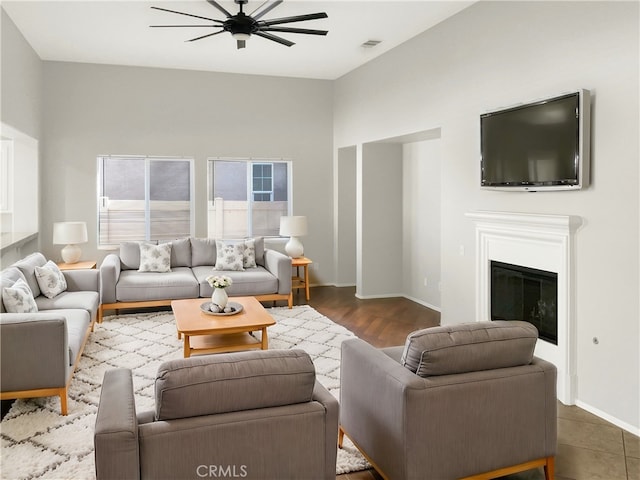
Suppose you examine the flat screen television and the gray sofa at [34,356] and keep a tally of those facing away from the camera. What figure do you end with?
0

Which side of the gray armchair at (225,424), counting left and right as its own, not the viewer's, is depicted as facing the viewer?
back

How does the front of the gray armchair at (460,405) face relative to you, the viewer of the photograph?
facing away from the viewer and to the left of the viewer

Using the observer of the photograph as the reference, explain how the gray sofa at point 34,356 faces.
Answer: facing to the right of the viewer

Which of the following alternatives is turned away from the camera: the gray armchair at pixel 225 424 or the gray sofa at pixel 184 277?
the gray armchair

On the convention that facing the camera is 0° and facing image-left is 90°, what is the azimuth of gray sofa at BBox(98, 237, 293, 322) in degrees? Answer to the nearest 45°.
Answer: approximately 0°

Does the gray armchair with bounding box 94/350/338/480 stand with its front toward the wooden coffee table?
yes

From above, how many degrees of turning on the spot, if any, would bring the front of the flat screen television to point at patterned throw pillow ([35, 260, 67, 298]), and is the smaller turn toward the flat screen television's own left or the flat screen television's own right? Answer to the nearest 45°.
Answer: approximately 45° to the flat screen television's own right

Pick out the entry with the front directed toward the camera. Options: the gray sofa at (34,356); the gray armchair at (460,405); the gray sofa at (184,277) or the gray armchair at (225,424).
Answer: the gray sofa at (184,277)

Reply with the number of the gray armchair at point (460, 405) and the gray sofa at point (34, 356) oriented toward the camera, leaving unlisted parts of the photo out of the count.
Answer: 0

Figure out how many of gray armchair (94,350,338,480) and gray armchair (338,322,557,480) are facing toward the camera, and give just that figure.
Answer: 0
